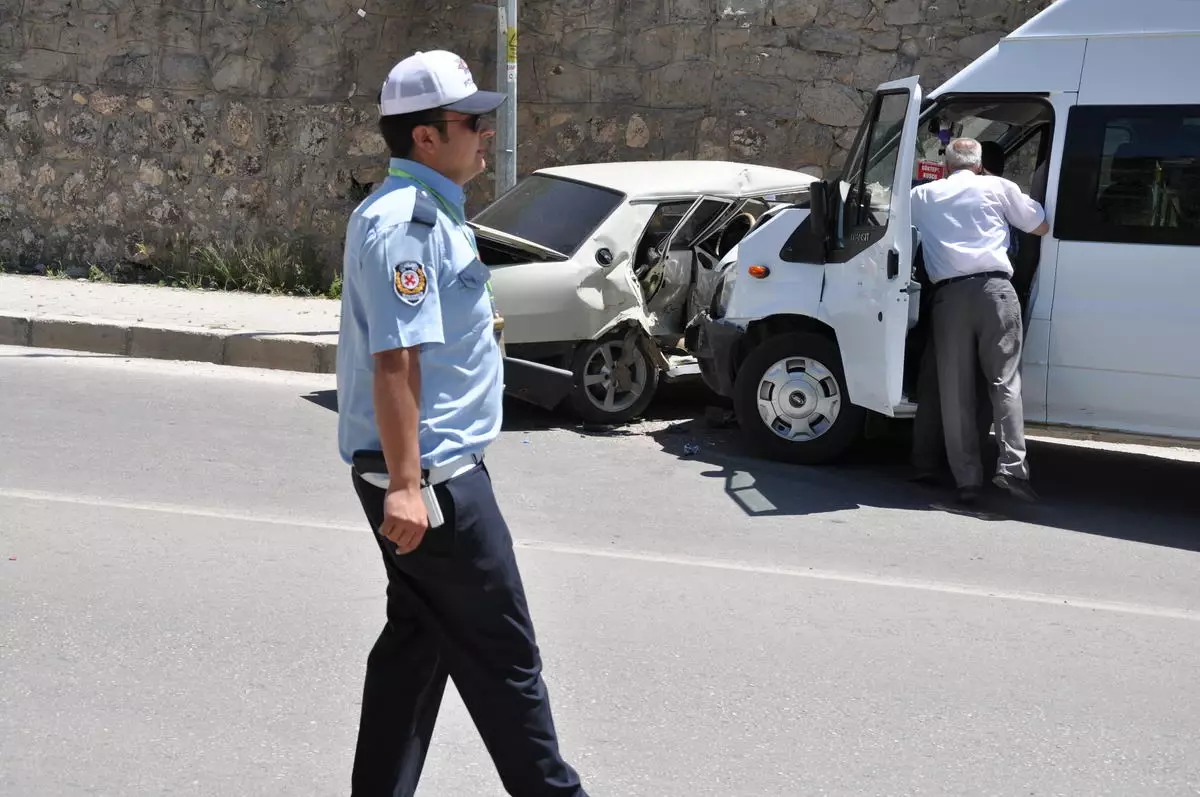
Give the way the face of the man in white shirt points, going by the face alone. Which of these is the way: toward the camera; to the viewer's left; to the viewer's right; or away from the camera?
away from the camera

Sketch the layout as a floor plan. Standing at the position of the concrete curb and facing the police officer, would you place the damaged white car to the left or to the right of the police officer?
left

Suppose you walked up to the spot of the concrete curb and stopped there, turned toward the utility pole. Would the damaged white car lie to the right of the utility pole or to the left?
right

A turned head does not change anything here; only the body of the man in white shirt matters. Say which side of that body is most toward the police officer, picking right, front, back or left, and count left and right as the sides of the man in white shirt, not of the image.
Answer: back

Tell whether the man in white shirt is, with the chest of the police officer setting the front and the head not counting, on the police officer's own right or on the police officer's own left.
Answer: on the police officer's own left

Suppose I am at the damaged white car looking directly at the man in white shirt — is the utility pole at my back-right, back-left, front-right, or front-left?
back-left

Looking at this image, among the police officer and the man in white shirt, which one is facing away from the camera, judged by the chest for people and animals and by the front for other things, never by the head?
the man in white shirt

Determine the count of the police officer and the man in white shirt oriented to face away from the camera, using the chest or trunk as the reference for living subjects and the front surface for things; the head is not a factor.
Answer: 1

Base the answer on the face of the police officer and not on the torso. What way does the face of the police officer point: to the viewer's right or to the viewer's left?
to the viewer's right

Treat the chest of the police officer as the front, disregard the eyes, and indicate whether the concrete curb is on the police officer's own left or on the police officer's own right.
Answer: on the police officer's own left

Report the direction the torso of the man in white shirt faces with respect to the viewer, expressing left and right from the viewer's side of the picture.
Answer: facing away from the viewer

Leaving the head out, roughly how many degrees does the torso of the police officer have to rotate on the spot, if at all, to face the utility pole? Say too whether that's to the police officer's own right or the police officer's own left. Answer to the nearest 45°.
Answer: approximately 90° to the police officer's own left

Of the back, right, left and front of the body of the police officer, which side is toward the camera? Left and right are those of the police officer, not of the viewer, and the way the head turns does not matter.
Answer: right
